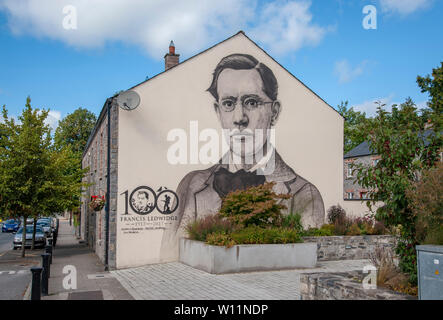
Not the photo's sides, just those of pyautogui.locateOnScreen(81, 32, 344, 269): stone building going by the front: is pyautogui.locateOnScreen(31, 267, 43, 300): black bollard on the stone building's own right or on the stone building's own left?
on the stone building's own left

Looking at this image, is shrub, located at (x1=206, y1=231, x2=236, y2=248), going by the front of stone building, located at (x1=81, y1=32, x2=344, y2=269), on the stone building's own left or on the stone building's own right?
on the stone building's own left

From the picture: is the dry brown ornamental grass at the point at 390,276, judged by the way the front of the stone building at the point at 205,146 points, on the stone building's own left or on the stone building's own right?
on the stone building's own left

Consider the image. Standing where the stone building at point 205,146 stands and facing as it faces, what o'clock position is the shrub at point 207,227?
The shrub is roughly at 9 o'clock from the stone building.

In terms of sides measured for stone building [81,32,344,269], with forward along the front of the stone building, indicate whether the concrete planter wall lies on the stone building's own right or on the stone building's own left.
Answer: on the stone building's own left

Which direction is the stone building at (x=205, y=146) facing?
to the viewer's left

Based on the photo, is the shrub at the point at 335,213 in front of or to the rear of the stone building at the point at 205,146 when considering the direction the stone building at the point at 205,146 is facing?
to the rear

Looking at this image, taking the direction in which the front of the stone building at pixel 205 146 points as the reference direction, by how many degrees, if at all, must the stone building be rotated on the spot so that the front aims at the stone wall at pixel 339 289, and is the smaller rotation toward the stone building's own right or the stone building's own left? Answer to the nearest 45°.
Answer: approximately 90° to the stone building's own left

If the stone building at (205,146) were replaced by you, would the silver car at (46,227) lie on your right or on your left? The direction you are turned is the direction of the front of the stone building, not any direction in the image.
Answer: on your right

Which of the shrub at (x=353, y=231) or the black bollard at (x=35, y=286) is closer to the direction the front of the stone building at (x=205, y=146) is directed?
the black bollard
